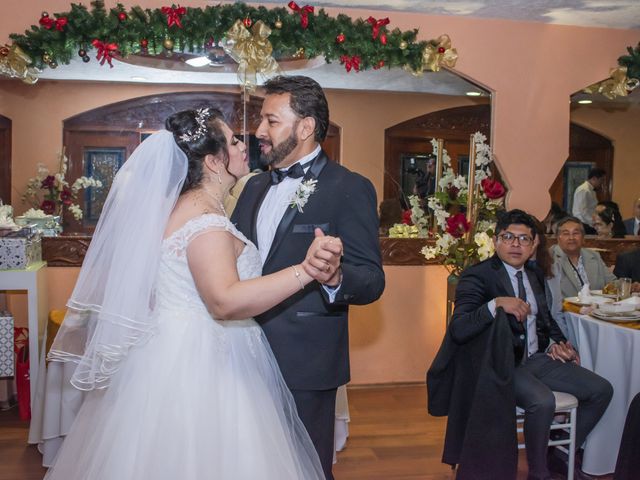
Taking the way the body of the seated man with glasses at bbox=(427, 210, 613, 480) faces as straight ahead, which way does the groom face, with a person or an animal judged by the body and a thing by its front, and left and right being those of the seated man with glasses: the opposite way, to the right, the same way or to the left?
to the right

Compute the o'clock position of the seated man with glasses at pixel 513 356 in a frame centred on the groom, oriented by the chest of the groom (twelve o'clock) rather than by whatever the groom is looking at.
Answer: The seated man with glasses is roughly at 6 o'clock from the groom.

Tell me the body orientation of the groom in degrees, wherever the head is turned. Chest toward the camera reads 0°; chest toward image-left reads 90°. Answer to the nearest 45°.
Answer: approximately 45°

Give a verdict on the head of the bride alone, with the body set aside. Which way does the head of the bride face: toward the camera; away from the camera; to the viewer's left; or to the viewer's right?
to the viewer's right

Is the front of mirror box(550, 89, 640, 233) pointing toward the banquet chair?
yes

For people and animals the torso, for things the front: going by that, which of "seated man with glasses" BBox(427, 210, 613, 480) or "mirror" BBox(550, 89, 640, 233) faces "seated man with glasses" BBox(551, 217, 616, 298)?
the mirror

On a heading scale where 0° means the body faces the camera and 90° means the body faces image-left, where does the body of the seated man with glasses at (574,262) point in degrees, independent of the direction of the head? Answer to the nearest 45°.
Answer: approximately 0°

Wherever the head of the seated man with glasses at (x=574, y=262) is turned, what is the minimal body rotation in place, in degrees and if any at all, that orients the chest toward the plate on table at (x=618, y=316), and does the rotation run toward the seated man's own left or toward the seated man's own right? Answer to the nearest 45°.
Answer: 0° — they already face it

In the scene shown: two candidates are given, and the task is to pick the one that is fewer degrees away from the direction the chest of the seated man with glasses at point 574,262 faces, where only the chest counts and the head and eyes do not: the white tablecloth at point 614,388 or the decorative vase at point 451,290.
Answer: the white tablecloth

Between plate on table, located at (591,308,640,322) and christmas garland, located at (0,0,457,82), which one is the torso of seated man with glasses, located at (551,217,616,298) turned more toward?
the plate on table
